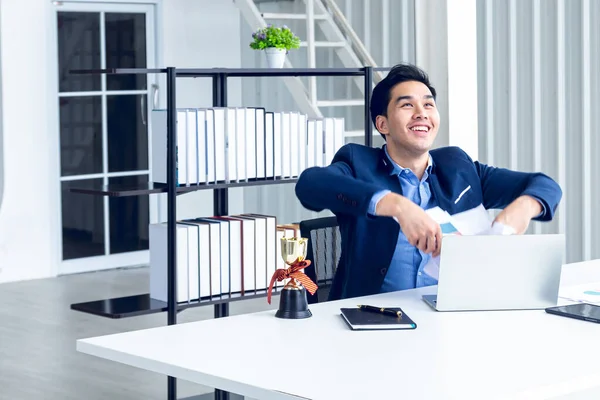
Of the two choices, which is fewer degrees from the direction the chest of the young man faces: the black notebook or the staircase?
the black notebook

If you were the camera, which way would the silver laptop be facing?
facing away from the viewer and to the left of the viewer

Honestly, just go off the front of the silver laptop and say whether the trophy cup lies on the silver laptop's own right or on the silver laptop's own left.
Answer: on the silver laptop's own left

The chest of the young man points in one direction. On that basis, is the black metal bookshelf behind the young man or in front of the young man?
behind

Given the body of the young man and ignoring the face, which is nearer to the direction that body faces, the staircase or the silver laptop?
the silver laptop

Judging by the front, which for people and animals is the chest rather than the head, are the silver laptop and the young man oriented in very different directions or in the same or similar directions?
very different directions

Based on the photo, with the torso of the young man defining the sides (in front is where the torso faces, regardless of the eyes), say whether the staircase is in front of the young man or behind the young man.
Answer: behind
